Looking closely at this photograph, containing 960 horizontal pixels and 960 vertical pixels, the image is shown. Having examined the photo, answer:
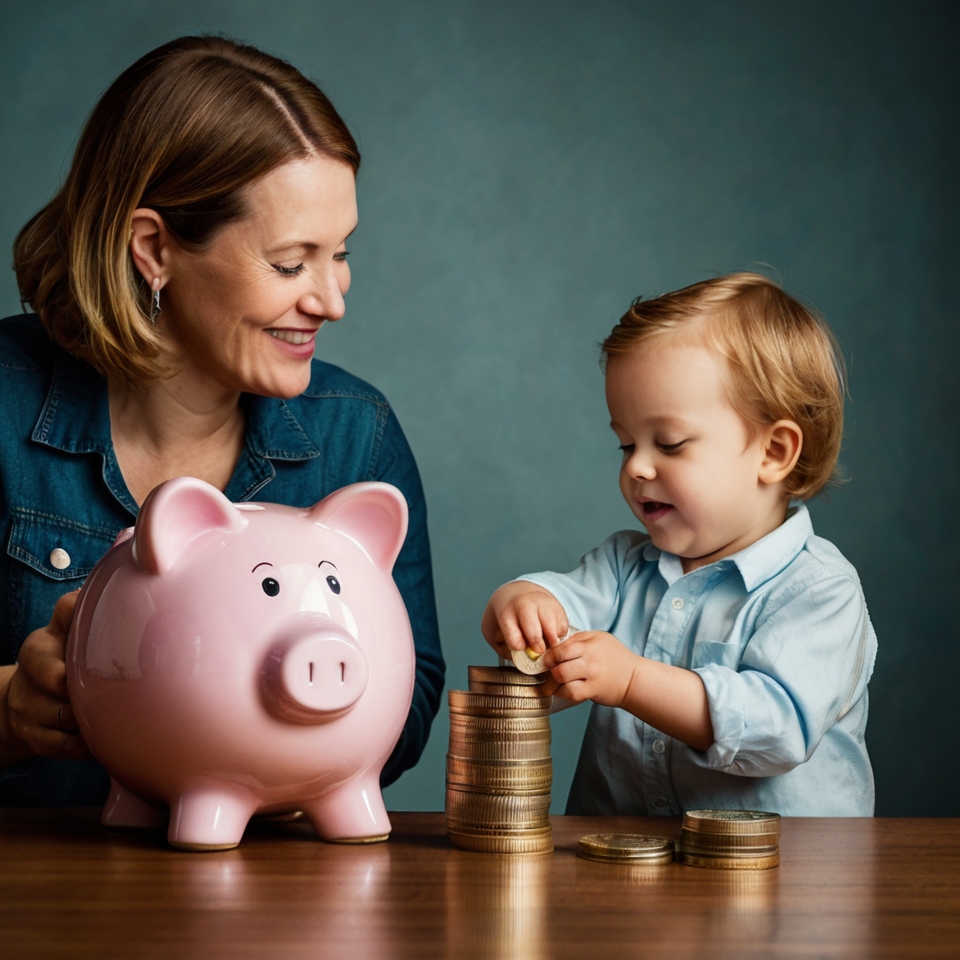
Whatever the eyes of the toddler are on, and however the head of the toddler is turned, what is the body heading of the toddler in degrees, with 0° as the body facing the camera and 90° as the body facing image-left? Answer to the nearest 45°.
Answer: approximately 45°

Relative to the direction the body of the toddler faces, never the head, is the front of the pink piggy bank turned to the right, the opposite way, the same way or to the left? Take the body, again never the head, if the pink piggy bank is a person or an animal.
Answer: to the left

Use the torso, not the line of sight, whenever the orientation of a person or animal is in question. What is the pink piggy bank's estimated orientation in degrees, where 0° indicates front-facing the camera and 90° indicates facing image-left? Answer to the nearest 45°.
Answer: approximately 315°

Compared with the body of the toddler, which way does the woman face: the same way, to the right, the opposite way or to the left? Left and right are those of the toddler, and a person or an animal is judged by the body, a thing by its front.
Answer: to the left
